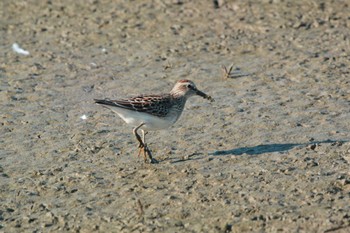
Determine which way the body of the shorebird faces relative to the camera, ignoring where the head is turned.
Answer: to the viewer's right

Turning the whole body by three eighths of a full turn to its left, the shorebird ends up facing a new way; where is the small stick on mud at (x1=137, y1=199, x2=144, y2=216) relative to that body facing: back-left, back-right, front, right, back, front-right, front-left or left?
back-left

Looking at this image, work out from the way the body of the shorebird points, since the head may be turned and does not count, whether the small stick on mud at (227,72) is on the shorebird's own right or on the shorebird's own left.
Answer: on the shorebird's own left
